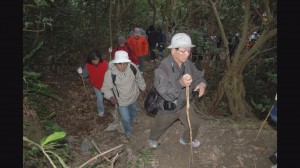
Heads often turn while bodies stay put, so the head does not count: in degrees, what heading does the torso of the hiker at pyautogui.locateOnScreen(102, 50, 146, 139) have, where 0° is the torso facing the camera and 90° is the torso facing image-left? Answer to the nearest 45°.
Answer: approximately 0°

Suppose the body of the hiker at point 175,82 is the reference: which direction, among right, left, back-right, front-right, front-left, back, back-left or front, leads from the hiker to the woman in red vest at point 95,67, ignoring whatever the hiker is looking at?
back

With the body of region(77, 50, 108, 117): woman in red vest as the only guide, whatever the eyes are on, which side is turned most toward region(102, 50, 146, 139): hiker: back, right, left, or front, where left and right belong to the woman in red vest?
front

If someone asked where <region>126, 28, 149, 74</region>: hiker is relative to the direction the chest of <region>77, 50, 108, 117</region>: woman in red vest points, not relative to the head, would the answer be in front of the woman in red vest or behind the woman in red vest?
behind

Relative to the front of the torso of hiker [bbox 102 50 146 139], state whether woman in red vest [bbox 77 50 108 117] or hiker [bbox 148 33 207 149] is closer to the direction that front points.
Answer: the hiker

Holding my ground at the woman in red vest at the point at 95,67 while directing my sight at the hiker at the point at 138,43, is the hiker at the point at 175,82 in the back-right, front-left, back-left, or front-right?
back-right

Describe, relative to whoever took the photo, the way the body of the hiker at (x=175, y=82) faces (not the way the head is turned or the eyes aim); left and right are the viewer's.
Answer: facing the viewer and to the right of the viewer

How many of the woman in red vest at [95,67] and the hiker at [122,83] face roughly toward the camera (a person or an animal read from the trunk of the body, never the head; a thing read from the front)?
2

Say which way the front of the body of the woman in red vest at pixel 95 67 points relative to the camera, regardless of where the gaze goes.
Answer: toward the camera

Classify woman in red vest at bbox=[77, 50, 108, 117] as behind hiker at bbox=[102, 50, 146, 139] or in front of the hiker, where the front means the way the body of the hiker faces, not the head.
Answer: behind

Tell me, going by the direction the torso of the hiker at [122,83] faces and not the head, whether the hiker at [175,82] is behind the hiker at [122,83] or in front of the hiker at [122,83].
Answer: in front
